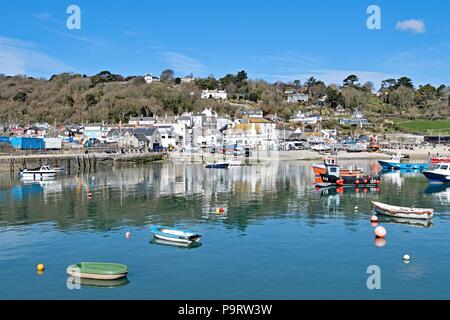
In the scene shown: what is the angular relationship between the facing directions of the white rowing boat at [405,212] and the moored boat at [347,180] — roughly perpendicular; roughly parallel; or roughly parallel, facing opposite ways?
roughly parallel

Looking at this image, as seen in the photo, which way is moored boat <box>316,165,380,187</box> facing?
to the viewer's left

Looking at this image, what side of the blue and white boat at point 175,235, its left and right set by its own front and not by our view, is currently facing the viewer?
left

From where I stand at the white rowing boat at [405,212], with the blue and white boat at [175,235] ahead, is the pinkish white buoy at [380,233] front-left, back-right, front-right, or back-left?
front-left

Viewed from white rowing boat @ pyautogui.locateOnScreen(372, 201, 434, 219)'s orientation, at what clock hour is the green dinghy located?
The green dinghy is roughly at 10 o'clock from the white rowing boat.

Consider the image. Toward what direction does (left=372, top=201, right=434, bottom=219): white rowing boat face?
to the viewer's left

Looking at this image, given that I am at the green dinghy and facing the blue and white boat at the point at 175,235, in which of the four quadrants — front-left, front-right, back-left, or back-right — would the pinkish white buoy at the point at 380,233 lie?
front-right

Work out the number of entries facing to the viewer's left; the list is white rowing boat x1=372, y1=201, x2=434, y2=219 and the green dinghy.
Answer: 2

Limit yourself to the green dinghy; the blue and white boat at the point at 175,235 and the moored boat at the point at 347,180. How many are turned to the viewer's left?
3

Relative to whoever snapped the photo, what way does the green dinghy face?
facing to the left of the viewer

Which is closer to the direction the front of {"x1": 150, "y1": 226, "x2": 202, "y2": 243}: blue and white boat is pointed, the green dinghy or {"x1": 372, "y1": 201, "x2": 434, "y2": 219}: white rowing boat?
the green dinghy

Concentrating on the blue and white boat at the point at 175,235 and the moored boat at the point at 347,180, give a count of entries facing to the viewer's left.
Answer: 2

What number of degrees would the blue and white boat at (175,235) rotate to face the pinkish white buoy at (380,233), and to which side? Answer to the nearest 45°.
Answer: approximately 180°

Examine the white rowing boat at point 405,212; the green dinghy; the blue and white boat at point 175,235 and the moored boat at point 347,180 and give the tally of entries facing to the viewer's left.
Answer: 4

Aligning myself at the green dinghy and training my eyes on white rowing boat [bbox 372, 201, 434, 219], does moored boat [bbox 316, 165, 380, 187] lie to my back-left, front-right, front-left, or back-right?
front-left
